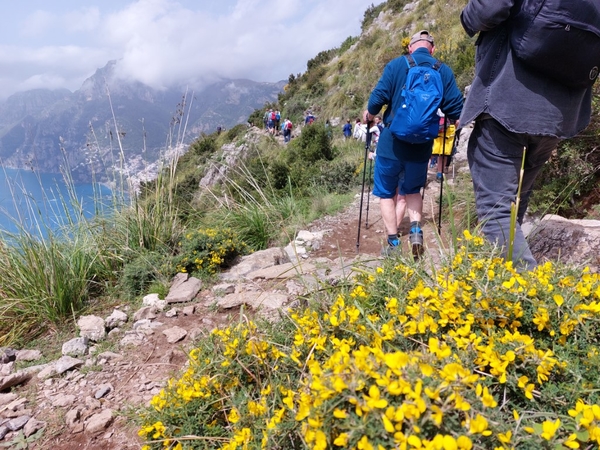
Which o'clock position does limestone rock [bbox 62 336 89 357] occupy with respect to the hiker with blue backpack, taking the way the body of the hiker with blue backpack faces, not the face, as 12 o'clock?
The limestone rock is roughly at 8 o'clock from the hiker with blue backpack.

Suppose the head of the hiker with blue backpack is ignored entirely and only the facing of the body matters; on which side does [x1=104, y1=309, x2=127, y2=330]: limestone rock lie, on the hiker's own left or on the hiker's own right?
on the hiker's own left

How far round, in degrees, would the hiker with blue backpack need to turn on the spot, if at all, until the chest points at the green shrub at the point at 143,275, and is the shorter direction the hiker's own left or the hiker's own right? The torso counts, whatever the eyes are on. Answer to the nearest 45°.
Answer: approximately 90° to the hiker's own left

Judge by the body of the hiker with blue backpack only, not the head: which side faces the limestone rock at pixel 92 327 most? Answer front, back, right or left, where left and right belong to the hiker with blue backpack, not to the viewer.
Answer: left

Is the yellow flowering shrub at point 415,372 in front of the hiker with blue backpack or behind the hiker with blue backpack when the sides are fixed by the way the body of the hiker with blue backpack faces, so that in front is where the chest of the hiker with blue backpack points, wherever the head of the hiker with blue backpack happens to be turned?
behind

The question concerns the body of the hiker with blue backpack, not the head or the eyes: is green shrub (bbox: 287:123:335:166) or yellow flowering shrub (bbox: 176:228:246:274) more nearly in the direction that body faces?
the green shrub

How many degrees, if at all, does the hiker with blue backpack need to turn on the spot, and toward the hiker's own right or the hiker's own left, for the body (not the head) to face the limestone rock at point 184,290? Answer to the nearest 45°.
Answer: approximately 90° to the hiker's own left

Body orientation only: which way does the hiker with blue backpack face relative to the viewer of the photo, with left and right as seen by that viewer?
facing away from the viewer

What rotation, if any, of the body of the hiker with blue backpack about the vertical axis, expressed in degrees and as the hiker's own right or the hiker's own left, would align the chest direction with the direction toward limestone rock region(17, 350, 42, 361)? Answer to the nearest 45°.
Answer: approximately 135° to the hiker's own left

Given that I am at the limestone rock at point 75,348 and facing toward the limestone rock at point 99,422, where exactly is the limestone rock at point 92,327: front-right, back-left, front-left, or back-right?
back-left

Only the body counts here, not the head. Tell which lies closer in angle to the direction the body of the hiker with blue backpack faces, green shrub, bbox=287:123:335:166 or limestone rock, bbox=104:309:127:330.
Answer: the green shrub
